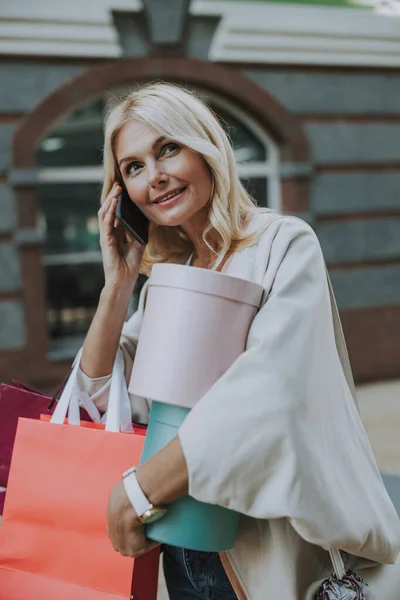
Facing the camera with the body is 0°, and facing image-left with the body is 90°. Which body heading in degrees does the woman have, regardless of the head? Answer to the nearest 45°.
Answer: approximately 45°
